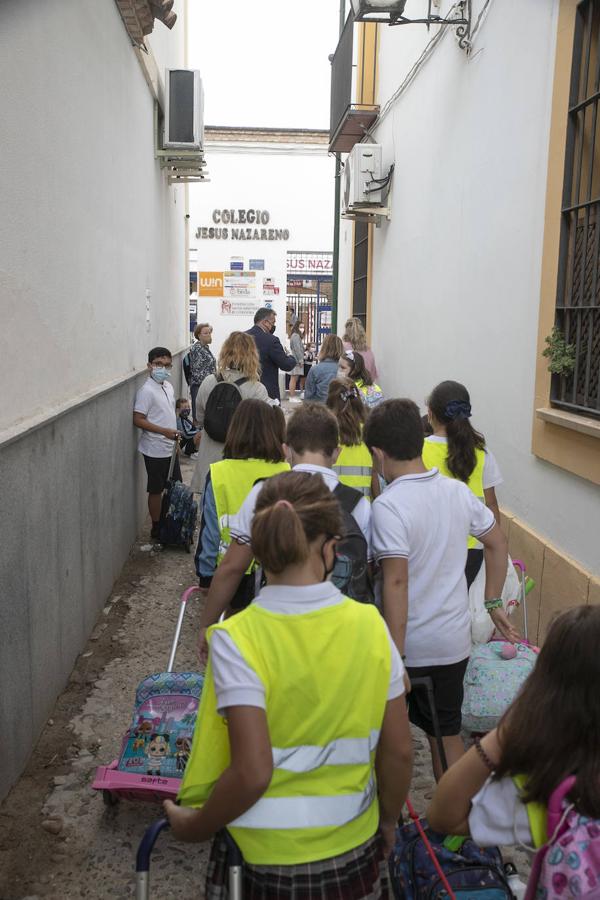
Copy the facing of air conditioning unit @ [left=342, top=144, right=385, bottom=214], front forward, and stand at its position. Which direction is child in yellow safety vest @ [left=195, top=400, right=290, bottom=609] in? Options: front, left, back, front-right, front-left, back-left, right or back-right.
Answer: left

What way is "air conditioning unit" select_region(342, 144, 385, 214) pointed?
to the viewer's left

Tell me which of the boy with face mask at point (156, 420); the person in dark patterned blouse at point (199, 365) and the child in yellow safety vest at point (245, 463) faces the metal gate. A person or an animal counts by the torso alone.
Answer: the child in yellow safety vest

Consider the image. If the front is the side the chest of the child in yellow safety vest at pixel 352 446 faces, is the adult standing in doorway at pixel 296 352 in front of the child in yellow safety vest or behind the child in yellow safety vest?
in front

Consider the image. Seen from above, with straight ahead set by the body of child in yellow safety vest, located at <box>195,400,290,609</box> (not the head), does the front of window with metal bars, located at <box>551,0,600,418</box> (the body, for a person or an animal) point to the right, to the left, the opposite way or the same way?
to the left

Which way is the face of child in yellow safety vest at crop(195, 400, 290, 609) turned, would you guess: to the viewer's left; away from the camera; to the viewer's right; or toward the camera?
away from the camera

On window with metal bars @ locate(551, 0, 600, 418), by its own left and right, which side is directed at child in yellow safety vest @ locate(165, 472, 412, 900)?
left

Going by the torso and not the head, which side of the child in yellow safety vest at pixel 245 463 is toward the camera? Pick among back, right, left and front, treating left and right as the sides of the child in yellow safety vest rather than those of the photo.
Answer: back

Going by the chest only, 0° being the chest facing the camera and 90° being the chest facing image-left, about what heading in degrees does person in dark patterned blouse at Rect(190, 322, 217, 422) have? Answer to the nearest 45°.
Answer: approximately 315°

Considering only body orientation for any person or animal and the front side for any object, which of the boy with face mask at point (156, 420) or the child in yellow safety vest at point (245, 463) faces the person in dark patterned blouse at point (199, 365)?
the child in yellow safety vest

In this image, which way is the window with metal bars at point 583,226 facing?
to the viewer's left

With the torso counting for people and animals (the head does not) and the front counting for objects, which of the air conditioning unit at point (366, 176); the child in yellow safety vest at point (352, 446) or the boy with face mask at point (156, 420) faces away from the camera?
the child in yellow safety vest

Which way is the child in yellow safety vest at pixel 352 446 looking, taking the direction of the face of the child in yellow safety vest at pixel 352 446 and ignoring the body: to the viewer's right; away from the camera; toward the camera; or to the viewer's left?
away from the camera

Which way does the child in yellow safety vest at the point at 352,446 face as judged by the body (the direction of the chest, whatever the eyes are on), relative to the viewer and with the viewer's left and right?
facing away from the viewer
